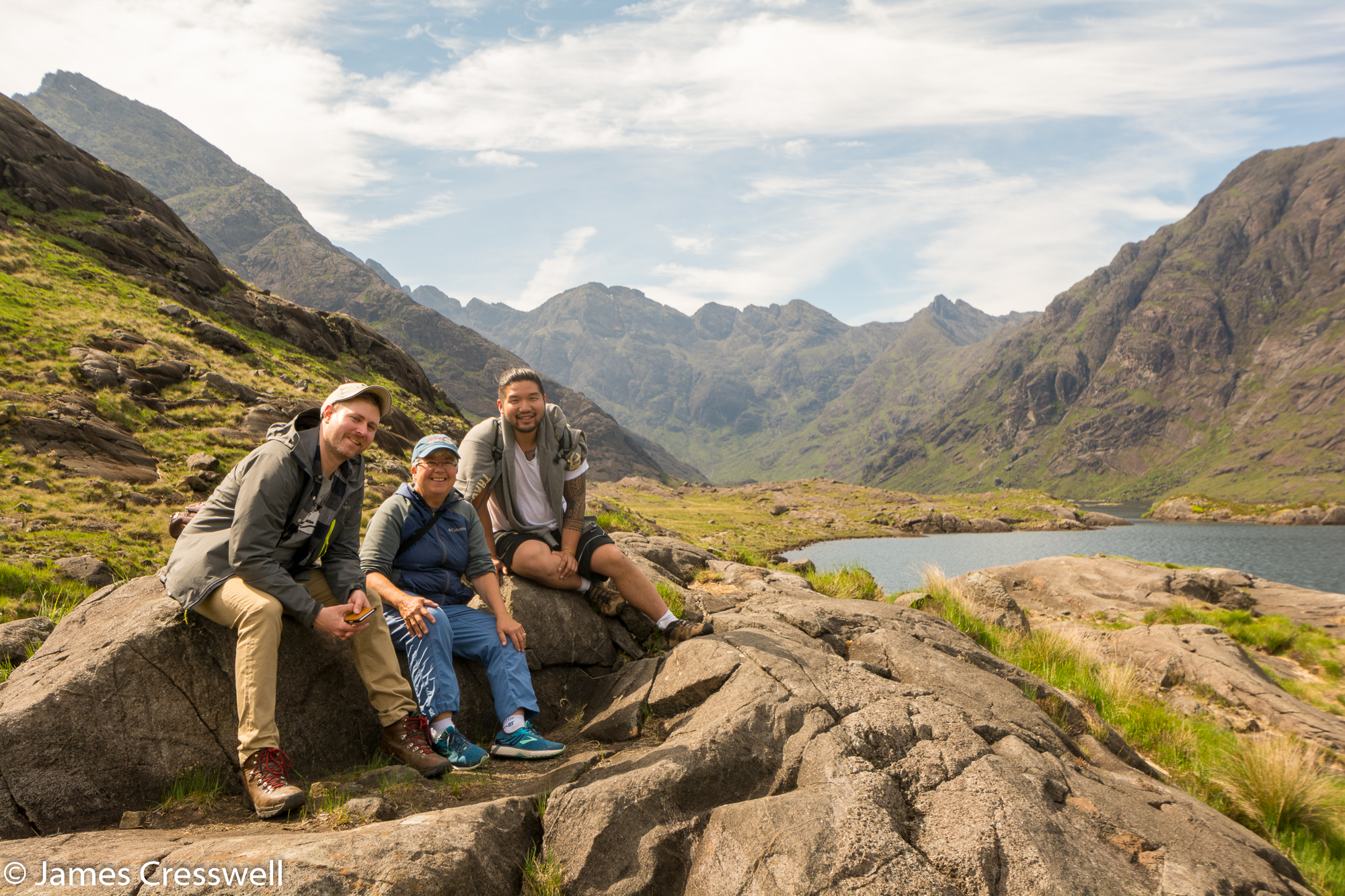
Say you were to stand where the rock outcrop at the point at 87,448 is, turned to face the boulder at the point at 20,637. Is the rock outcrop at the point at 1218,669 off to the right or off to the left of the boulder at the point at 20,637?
left

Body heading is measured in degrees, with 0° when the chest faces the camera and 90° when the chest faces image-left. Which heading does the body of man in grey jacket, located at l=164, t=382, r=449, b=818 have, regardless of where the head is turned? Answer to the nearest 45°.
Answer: approximately 315°

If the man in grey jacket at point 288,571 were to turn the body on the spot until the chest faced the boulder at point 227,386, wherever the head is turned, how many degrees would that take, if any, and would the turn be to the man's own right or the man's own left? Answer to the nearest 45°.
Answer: approximately 135° to the man's own left

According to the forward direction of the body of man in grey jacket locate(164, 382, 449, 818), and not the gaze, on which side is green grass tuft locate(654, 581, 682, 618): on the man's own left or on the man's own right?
on the man's own left

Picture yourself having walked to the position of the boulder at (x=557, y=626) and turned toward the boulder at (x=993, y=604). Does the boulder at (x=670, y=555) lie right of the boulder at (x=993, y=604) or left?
left

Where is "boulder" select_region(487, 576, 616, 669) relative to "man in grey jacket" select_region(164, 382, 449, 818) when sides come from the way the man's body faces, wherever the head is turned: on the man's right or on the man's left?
on the man's left

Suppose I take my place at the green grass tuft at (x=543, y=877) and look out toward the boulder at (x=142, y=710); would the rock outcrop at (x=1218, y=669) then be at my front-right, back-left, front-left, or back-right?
back-right
